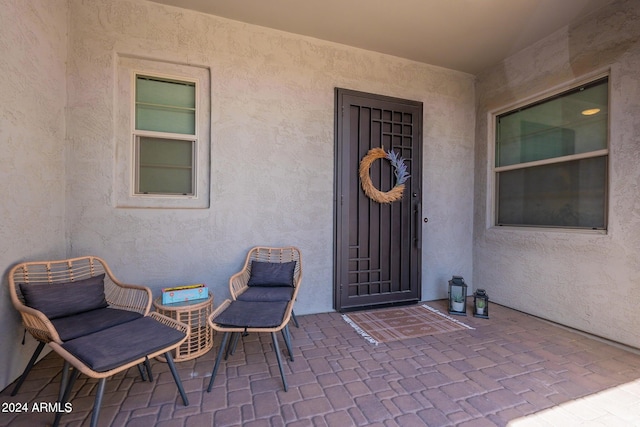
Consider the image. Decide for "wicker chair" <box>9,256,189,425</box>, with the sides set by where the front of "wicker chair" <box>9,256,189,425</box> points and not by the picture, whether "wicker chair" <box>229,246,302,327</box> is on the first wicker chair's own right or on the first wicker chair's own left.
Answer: on the first wicker chair's own left

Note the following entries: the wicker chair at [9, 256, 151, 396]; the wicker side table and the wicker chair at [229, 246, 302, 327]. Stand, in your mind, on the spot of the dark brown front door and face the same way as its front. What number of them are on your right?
3

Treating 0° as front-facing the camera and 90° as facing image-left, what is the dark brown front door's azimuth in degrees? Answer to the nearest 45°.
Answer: approximately 315°

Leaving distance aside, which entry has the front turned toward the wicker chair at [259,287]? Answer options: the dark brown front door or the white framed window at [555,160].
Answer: the white framed window

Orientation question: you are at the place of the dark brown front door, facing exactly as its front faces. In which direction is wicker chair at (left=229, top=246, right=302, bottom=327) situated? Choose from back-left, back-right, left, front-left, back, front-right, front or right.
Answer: right

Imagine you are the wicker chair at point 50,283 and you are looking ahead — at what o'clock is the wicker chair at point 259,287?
the wicker chair at point 259,287 is roughly at 11 o'clock from the wicker chair at point 50,283.

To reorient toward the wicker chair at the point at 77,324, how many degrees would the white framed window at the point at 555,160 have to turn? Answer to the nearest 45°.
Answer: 0° — it already faces it

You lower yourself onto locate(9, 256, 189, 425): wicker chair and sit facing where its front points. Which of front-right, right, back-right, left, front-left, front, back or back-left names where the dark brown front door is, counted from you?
front-left

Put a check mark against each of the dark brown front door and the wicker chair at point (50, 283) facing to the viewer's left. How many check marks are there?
0

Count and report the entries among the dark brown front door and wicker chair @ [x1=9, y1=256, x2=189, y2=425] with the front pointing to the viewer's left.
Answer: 0

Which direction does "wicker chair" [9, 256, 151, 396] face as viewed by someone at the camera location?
facing the viewer and to the right of the viewer

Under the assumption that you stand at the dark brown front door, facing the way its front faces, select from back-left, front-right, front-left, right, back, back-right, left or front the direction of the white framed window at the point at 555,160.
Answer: front-left

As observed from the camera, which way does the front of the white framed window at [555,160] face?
facing the viewer and to the left of the viewer
